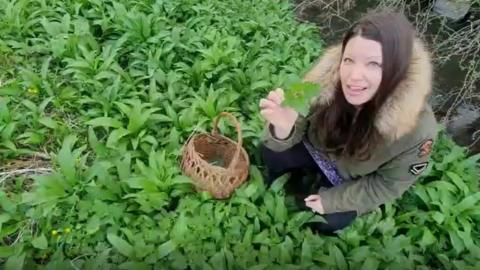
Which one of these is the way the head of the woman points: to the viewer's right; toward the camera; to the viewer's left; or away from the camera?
toward the camera

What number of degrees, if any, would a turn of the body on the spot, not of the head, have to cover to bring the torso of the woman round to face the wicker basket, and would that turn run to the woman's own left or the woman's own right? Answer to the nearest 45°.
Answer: approximately 45° to the woman's own right
